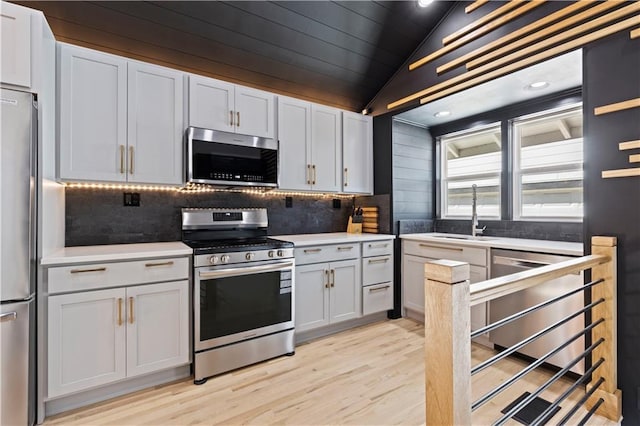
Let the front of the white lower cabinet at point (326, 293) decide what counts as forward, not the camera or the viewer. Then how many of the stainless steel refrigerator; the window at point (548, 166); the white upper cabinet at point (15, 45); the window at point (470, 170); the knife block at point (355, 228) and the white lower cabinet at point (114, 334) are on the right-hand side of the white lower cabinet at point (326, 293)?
3

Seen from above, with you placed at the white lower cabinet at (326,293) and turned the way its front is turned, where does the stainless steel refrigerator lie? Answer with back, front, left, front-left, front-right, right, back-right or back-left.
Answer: right

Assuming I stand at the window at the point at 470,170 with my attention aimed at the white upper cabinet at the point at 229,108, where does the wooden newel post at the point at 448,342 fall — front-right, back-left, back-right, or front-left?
front-left

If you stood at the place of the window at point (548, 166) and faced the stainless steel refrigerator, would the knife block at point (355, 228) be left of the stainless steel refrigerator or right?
right

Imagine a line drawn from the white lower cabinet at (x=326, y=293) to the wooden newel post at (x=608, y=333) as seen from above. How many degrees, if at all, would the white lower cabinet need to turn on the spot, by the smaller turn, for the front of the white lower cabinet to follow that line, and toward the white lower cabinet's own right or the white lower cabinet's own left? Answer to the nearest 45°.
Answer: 0° — it already faces it

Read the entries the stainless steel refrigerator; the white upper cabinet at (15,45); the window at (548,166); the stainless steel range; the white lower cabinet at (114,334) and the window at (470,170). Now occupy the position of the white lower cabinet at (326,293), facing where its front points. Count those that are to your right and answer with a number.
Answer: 4

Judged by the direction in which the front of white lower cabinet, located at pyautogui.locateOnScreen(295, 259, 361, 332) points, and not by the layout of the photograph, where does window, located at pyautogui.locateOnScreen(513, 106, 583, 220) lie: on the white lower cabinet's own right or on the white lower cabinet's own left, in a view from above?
on the white lower cabinet's own left

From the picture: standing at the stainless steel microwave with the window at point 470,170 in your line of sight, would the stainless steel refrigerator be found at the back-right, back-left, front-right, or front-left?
back-right

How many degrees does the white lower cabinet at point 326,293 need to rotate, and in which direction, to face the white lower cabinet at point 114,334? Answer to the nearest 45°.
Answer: approximately 90° to its right

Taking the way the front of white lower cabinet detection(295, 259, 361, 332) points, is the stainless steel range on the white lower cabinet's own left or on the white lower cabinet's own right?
on the white lower cabinet's own right

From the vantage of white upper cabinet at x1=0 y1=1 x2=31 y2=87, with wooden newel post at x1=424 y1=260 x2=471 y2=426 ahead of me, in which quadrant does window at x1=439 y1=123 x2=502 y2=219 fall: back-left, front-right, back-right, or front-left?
front-left

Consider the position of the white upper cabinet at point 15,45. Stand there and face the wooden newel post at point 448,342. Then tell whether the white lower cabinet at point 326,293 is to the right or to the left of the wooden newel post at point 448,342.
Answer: left

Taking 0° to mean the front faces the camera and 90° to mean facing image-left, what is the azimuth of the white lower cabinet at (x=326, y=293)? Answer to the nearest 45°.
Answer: approximately 315°

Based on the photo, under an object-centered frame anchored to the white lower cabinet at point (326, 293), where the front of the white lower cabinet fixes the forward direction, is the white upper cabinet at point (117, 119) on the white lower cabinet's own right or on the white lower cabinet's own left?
on the white lower cabinet's own right

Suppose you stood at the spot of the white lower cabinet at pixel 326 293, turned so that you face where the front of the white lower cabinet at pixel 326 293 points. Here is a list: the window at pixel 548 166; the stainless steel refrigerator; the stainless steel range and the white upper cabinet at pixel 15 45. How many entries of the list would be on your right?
3

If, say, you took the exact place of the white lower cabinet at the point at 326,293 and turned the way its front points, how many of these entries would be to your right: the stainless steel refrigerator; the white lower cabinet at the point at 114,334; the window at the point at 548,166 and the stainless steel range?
3
